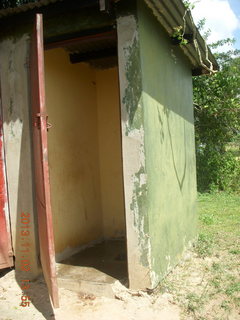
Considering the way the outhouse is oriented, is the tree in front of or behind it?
behind

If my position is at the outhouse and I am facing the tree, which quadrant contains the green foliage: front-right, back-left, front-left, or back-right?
front-right

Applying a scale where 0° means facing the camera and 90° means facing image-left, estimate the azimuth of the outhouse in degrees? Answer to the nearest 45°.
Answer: approximately 45°

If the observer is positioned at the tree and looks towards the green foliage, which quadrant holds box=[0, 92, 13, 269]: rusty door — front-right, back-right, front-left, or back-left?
front-right
